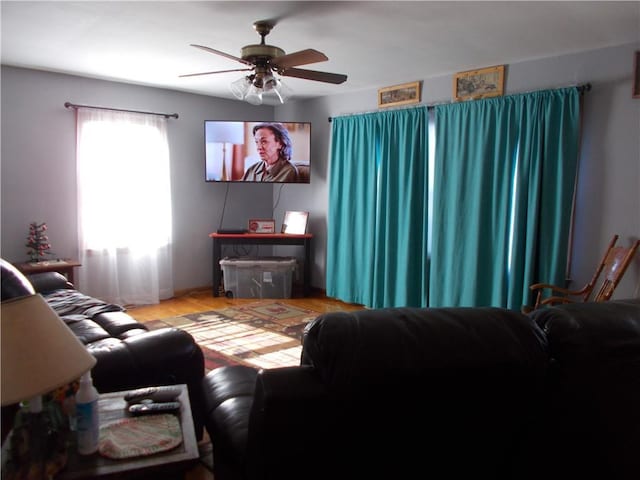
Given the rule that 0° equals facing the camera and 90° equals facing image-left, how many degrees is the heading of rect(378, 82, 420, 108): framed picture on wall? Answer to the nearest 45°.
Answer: approximately 45°

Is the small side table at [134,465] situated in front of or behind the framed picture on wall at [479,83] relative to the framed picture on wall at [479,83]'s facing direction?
in front

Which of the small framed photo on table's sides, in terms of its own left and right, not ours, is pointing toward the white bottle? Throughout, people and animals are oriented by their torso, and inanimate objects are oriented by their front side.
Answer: front

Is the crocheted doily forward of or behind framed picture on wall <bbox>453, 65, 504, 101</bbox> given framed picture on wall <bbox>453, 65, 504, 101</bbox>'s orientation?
forward

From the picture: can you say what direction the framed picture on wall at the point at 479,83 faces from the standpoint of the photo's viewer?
facing the viewer and to the left of the viewer

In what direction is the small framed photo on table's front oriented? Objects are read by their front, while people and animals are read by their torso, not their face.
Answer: toward the camera

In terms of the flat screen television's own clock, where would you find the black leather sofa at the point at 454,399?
The black leather sofa is roughly at 12 o'clock from the flat screen television.

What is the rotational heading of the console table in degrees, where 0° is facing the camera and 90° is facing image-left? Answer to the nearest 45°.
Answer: approximately 0°

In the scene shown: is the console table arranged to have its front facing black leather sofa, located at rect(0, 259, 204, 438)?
yes

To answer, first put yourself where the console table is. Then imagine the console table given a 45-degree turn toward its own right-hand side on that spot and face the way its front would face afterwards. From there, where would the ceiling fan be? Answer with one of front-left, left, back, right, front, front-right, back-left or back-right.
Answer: front-left

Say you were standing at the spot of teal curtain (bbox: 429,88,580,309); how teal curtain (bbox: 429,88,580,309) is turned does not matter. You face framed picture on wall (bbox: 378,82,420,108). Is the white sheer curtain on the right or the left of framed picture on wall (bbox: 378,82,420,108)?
left

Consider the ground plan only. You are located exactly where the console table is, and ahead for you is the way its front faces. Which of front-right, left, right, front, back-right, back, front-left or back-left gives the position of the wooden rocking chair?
front-left

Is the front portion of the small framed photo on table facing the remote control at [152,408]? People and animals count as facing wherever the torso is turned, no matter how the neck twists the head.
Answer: yes

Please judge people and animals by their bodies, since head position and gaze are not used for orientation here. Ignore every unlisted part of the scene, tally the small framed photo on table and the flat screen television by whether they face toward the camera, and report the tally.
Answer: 2
